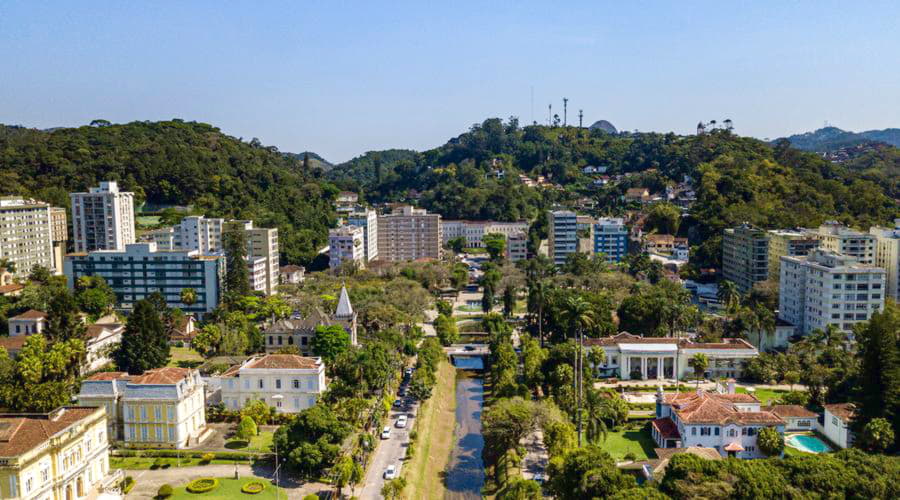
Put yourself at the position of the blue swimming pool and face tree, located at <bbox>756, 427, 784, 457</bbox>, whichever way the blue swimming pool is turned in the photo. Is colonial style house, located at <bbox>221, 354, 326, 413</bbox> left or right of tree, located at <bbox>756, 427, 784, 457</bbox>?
right

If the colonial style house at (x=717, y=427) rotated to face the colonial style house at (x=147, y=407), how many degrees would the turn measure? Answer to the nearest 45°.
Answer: approximately 90° to its right

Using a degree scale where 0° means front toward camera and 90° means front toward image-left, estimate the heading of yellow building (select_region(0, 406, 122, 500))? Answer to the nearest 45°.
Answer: approximately 315°

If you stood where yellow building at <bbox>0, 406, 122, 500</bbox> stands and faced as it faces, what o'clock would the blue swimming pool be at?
The blue swimming pool is roughly at 11 o'clock from the yellow building.

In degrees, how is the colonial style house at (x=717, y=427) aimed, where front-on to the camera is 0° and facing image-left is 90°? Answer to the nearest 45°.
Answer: approximately 0°

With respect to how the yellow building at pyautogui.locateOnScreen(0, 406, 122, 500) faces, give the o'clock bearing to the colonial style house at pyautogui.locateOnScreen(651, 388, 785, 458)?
The colonial style house is roughly at 11 o'clock from the yellow building.

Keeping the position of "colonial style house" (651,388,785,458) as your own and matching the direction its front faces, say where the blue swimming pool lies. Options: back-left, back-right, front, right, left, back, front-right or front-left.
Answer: back-left

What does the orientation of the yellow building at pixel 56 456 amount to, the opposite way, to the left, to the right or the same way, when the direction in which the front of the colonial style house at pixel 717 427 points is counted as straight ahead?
to the left

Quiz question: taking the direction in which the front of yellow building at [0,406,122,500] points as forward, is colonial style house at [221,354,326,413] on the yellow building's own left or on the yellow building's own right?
on the yellow building's own left
